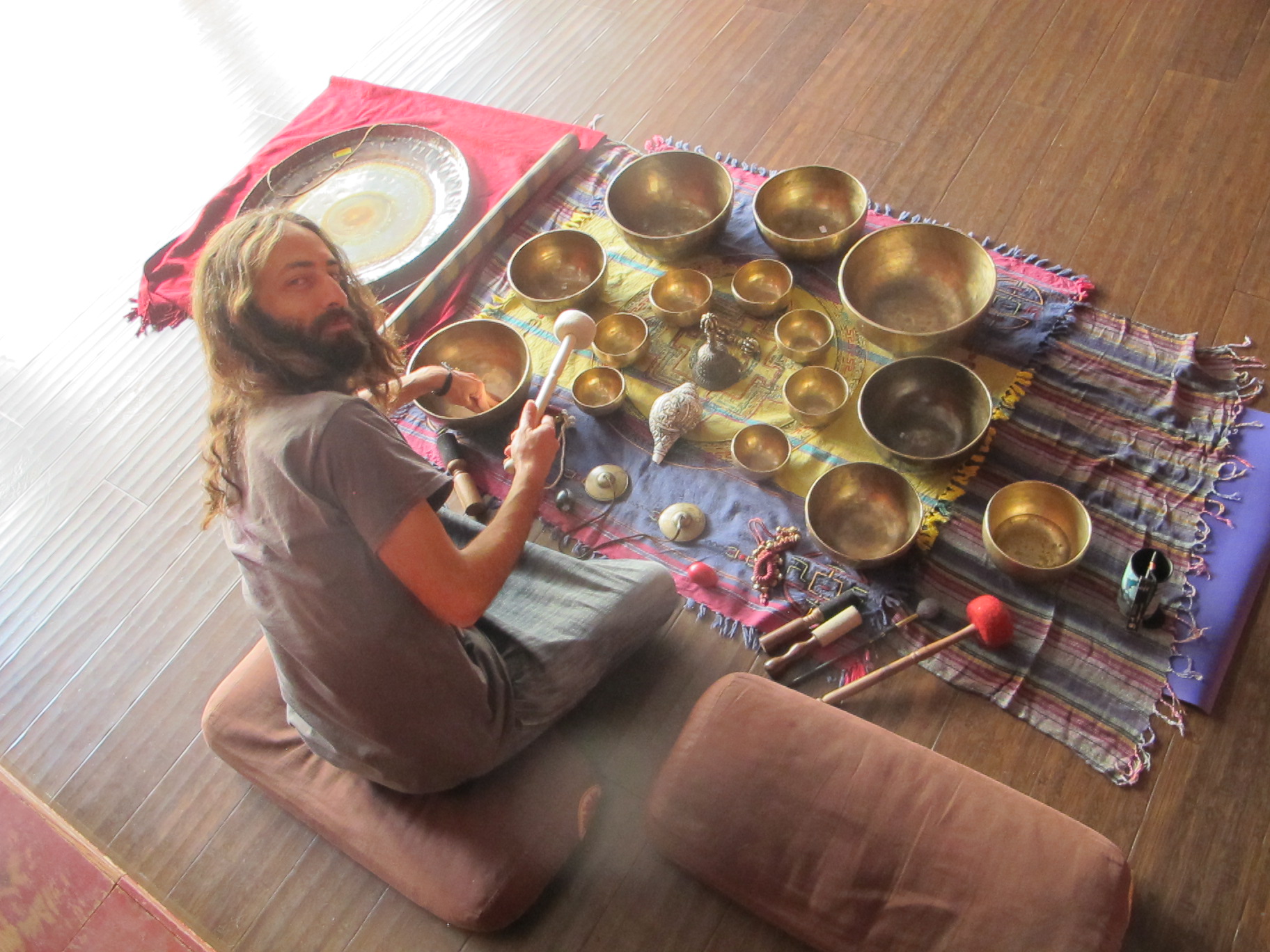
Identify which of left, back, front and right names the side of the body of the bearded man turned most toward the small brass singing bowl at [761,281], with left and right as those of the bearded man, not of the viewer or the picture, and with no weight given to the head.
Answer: front

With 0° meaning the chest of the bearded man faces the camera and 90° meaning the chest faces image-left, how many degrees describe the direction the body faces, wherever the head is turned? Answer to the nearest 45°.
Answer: approximately 225°

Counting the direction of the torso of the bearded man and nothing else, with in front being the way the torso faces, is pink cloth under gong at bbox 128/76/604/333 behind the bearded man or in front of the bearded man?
in front

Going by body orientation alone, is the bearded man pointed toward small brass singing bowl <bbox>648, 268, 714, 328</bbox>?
yes

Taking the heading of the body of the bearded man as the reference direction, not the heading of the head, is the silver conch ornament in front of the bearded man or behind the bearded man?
in front

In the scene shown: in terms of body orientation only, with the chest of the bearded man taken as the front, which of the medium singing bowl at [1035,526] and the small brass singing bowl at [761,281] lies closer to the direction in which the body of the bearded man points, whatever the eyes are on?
the small brass singing bowl

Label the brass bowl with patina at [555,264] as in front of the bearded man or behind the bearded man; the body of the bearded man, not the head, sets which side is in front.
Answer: in front

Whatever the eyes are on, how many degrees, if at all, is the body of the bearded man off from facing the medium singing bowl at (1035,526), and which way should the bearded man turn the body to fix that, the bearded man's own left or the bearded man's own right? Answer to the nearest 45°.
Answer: approximately 45° to the bearded man's own right
